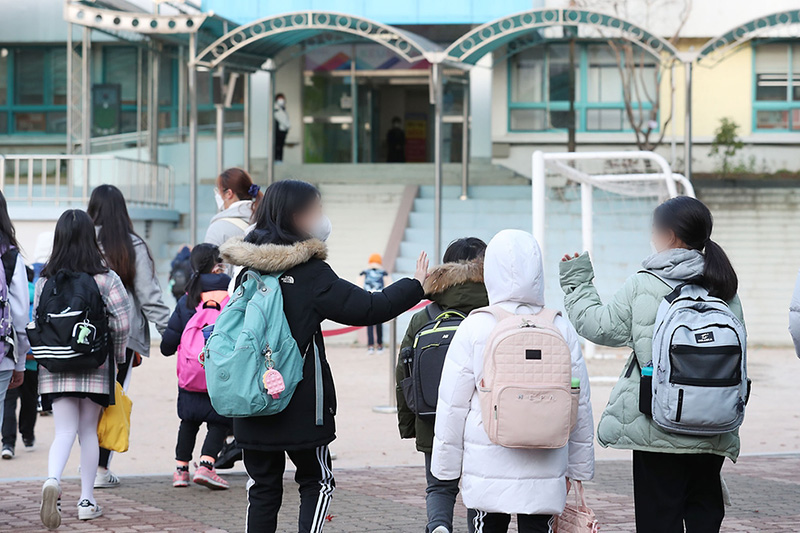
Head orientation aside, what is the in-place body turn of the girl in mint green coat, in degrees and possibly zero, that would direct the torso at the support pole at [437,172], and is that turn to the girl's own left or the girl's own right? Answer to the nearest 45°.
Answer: approximately 45° to the girl's own right

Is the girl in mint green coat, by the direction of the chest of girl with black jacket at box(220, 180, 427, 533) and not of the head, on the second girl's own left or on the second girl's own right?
on the second girl's own right

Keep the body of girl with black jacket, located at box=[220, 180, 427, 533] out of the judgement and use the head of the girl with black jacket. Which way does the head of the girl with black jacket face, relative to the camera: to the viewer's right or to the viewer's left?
to the viewer's right

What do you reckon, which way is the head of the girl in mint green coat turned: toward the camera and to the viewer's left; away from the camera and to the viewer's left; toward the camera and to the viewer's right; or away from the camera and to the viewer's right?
away from the camera and to the viewer's left

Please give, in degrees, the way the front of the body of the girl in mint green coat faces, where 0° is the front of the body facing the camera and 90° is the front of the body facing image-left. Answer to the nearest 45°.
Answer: approximately 135°

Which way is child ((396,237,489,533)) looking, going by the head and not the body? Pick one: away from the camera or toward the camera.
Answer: away from the camera

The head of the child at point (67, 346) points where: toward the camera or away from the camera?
away from the camera

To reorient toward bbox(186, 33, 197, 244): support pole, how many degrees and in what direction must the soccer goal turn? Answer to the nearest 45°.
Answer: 0° — it already faces it

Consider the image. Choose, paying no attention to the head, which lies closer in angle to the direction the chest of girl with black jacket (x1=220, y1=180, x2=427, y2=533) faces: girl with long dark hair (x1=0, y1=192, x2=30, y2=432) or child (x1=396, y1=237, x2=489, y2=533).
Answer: the child
